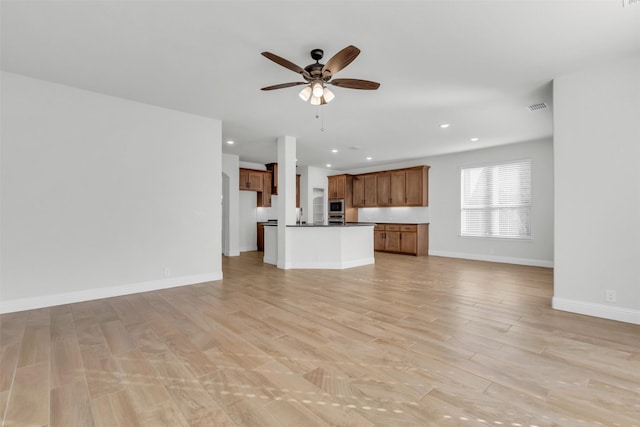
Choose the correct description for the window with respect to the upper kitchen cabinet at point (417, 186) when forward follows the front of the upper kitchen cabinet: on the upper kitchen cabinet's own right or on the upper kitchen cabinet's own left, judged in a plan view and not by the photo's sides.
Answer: on the upper kitchen cabinet's own left

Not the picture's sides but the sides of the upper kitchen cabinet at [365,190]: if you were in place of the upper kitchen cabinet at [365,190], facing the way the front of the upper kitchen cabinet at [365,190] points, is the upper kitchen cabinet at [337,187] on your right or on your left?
on your right

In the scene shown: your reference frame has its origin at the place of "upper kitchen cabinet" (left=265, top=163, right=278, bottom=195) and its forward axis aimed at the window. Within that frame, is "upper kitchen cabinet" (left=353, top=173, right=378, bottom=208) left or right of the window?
left

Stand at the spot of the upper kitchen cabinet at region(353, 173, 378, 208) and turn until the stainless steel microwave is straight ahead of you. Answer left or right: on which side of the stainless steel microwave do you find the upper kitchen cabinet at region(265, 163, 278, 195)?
left

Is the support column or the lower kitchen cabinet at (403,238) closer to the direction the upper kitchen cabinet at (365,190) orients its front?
the support column

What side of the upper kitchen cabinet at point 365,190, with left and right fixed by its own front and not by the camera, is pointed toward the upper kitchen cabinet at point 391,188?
left

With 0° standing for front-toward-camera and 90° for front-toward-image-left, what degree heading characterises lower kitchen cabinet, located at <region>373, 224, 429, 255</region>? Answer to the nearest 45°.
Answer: approximately 45°

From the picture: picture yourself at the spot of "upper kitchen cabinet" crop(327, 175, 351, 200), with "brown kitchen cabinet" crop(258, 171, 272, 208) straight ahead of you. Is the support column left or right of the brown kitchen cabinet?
left

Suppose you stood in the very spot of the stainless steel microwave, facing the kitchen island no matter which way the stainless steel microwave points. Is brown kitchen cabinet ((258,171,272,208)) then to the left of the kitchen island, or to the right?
right

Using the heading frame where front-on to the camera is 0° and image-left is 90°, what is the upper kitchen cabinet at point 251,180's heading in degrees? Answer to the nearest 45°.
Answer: approximately 315°
